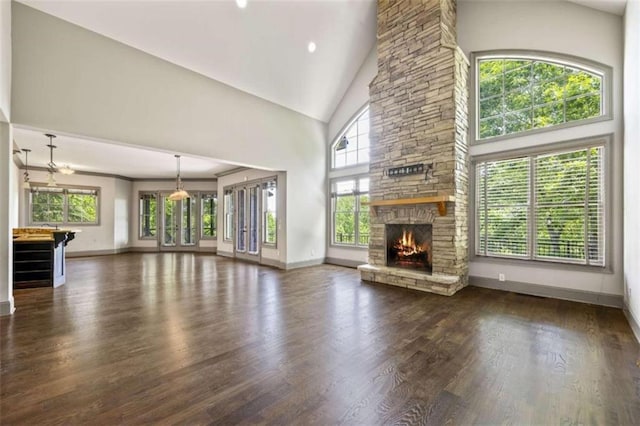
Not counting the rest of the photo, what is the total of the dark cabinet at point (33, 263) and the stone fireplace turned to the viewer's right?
0

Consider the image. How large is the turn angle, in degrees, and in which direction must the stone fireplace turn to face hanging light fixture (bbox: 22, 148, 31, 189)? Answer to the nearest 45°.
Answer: approximately 45° to its right

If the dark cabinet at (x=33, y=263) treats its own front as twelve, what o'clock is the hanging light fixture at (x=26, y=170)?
The hanging light fixture is roughly at 6 o'clock from the dark cabinet.

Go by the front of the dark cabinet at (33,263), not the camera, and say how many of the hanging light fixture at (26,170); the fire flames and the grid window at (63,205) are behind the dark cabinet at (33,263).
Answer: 2

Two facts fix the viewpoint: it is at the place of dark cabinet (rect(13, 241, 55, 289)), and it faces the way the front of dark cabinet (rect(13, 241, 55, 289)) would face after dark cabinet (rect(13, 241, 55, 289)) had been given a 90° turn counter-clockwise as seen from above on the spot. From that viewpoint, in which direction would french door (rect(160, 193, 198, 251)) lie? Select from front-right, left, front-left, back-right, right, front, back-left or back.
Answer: front-left

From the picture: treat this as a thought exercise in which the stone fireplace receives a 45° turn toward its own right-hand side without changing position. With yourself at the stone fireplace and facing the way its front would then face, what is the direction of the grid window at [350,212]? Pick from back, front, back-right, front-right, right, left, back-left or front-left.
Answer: front-right

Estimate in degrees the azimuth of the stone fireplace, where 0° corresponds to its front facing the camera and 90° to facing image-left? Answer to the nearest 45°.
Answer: approximately 45°

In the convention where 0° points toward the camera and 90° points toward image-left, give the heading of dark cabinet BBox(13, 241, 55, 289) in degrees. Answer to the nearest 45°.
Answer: approximately 0°

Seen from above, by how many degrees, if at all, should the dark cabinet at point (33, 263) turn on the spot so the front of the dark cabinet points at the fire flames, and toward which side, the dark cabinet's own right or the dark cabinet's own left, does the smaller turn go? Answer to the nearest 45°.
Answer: approximately 45° to the dark cabinet's own left

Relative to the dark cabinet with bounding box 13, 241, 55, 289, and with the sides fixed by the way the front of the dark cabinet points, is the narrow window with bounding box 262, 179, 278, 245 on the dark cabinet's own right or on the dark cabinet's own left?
on the dark cabinet's own left

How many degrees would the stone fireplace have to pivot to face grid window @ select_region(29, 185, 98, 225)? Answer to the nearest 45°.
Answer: approximately 45° to its right

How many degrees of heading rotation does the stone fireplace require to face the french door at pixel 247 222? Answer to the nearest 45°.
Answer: approximately 45° to its right

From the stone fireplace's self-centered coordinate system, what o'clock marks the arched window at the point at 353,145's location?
The arched window is roughly at 3 o'clock from the stone fireplace.
